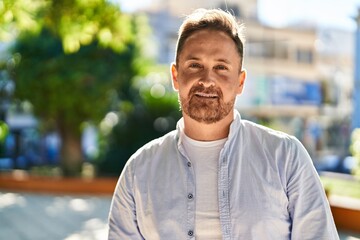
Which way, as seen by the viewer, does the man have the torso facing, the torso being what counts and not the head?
toward the camera

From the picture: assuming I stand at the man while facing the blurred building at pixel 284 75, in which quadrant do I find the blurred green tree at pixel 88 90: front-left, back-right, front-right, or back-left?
front-left

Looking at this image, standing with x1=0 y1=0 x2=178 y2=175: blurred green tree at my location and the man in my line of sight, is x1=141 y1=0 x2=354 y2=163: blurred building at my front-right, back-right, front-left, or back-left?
back-left

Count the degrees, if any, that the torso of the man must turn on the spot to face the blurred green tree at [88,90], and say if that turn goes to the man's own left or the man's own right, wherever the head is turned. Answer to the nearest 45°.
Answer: approximately 180°

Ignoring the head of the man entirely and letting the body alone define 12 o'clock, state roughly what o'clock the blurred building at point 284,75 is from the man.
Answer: The blurred building is roughly at 6 o'clock from the man.
